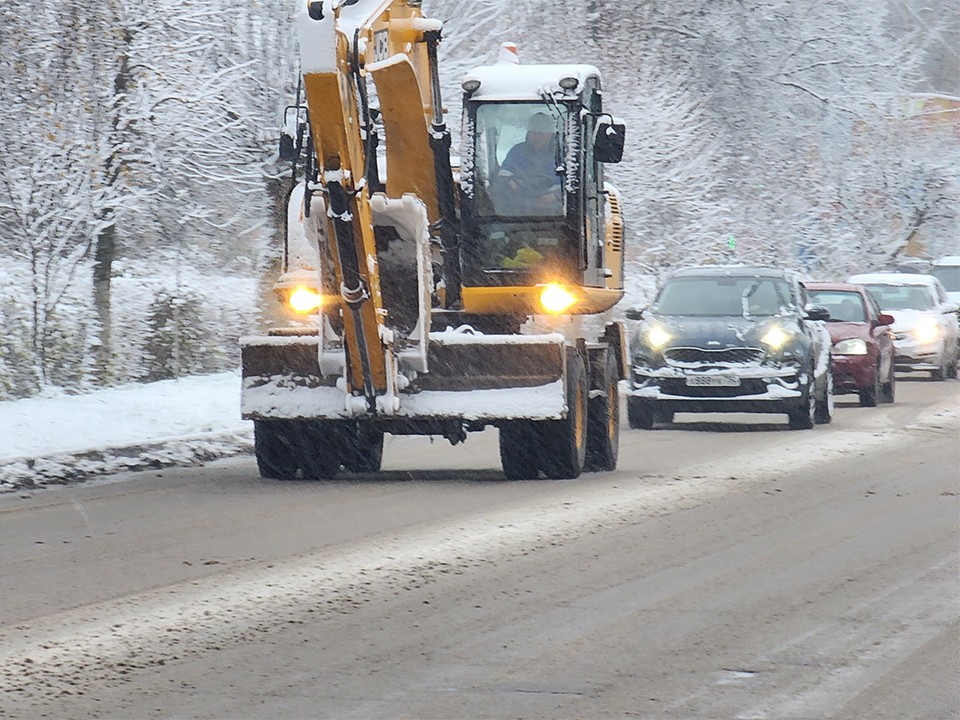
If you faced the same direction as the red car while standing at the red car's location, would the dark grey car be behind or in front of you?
in front

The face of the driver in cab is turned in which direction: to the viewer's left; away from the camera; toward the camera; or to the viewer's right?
toward the camera

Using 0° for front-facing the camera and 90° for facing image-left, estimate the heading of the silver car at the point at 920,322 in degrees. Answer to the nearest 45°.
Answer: approximately 0°

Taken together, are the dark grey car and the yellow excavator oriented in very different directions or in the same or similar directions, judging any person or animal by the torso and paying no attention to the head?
same or similar directions

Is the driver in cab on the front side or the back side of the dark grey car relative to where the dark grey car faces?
on the front side

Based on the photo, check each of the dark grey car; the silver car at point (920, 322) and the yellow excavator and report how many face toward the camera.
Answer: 3

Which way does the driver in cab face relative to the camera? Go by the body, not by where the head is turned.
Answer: toward the camera

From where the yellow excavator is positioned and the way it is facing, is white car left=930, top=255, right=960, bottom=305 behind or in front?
behind

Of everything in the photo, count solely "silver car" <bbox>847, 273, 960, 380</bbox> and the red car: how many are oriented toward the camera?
2

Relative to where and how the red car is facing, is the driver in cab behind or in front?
in front

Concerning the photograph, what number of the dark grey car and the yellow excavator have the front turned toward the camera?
2

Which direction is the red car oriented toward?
toward the camera

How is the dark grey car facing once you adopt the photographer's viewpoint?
facing the viewer

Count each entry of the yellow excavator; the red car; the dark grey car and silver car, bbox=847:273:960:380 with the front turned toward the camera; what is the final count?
4

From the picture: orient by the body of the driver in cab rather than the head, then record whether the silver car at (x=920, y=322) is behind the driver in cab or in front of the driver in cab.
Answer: behind
